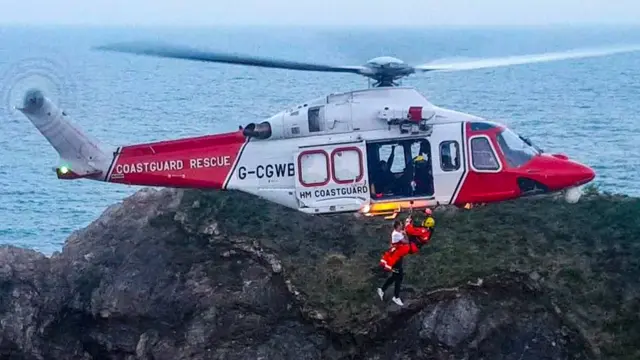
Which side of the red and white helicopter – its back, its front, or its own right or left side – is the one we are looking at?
right
